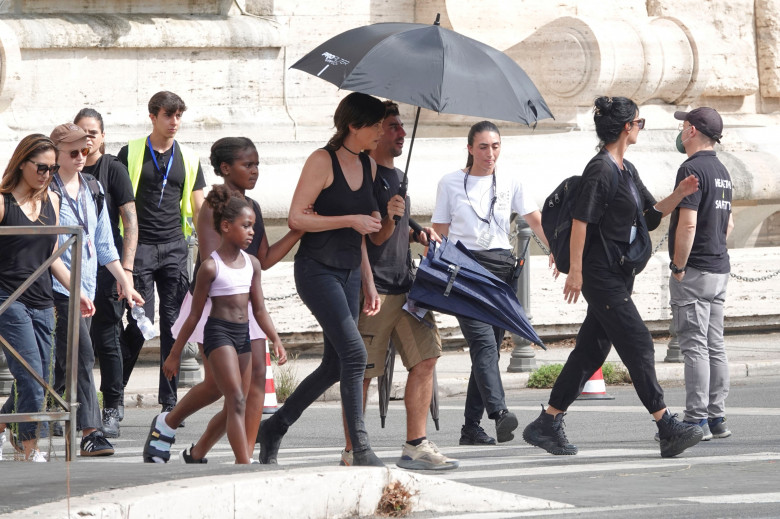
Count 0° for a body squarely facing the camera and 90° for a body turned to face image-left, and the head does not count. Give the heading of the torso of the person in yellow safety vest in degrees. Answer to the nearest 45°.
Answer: approximately 0°

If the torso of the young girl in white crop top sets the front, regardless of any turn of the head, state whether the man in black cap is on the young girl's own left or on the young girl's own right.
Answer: on the young girl's own left

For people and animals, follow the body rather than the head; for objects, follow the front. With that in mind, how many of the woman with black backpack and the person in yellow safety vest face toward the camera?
1
